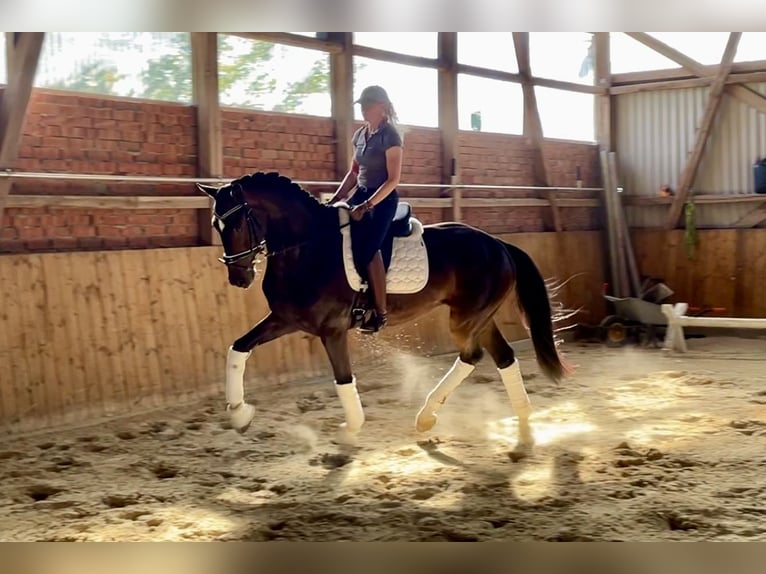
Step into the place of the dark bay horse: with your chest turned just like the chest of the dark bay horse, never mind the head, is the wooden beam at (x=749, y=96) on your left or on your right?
on your right

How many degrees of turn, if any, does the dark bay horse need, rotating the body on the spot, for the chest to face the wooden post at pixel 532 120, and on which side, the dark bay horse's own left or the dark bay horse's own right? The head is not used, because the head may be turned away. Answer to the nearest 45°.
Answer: approximately 135° to the dark bay horse's own right

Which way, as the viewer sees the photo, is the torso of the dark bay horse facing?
to the viewer's left

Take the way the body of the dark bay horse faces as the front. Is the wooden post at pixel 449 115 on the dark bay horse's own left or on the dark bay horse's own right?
on the dark bay horse's own right

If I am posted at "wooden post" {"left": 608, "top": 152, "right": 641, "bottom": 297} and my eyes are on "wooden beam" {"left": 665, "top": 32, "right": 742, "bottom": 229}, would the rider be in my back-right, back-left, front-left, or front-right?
back-right

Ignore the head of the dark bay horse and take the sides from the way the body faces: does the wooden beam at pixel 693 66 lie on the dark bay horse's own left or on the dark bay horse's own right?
on the dark bay horse's own right

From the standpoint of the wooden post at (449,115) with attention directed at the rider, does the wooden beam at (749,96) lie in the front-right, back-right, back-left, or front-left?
back-left

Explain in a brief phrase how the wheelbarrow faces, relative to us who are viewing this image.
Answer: facing to the left of the viewer

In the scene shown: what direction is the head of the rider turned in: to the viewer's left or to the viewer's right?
to the viewer's left

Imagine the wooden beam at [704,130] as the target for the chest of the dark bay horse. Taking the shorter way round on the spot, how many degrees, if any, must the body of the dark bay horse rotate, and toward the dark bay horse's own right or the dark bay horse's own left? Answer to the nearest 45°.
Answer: approximately 135° to the dark bay horse's own right
